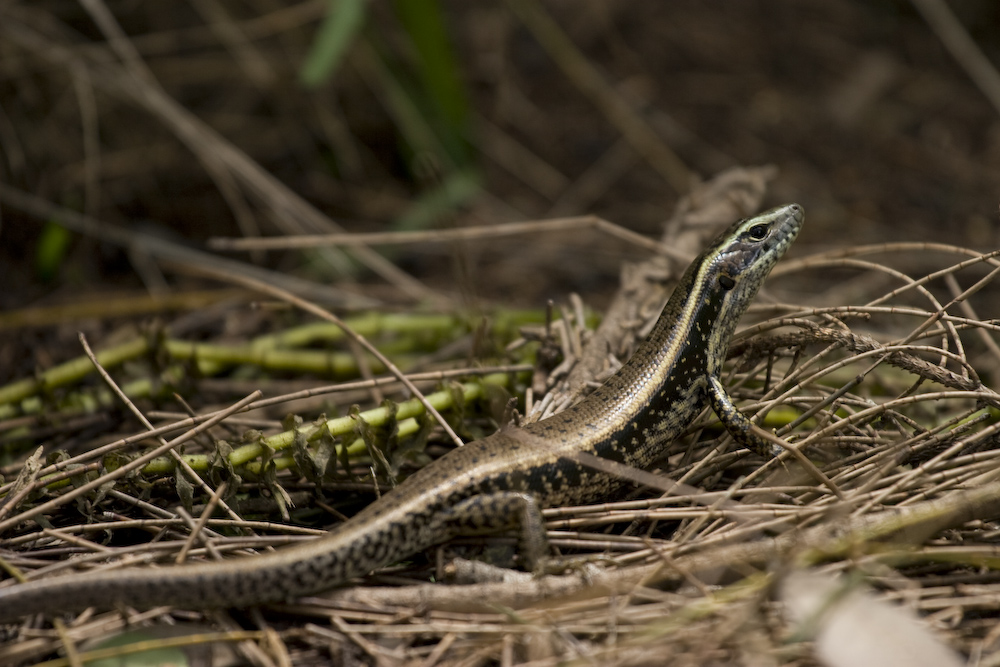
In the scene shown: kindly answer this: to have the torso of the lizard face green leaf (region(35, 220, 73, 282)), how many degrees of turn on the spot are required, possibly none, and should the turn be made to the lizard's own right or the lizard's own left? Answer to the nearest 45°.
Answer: approximately 135° to the lizard's own left

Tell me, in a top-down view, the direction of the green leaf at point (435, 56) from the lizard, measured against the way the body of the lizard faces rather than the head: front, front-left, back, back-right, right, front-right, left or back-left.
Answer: left

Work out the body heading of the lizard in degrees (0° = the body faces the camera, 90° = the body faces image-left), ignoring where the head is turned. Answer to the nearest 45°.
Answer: approximately 270°
